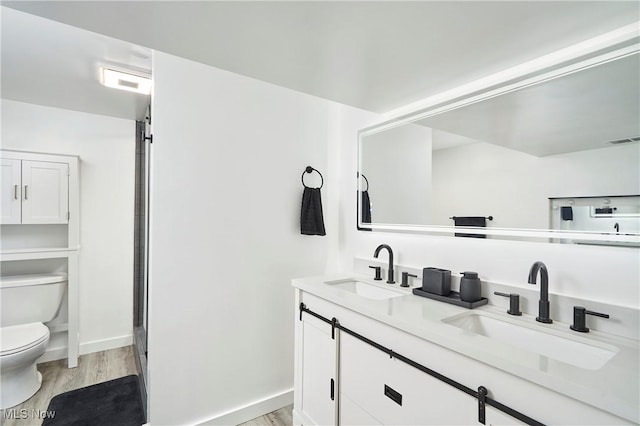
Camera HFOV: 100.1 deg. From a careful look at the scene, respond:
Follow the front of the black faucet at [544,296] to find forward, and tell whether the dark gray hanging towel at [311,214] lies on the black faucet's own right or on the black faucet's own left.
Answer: on the black faucet's own right

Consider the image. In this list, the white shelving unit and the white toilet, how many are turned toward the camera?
2

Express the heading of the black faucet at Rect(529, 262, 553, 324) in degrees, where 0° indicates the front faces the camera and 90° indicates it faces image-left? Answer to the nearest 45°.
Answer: approximately 45°

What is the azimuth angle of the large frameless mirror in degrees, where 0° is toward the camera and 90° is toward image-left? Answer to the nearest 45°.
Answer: approximately 45°

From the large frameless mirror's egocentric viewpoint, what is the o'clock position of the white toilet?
The white toilet is roughly at 1 o'clock from the large frameless mirror.
